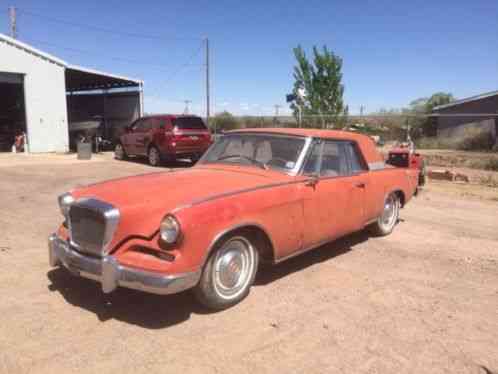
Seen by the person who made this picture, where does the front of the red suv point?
facing away from the viewer and to the left of the viewer

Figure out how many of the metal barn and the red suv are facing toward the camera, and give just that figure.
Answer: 1

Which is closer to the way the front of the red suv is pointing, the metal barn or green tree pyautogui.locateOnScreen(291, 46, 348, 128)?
the metal barn

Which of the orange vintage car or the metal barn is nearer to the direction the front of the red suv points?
the metal barn

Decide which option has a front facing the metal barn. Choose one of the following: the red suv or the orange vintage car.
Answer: the red suv

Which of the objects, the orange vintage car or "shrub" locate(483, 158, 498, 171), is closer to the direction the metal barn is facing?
the orange vintage car

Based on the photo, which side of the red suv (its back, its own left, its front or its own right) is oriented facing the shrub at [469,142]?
right

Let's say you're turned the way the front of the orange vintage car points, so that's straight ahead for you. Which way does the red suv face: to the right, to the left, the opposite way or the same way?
to the right

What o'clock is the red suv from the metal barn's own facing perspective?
The red suv is roughly at 11 o'clock from the metal barn.

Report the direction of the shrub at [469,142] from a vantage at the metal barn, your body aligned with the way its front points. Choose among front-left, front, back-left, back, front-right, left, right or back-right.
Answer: left

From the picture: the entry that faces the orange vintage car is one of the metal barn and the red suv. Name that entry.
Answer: the metal barn

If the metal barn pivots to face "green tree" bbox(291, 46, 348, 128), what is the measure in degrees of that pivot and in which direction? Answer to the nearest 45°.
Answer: approximately 90° to its left

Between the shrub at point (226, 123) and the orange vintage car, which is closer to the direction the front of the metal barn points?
the orange vintage car

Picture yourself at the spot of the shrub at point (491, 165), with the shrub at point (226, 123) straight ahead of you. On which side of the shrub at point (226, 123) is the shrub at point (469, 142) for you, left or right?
right
